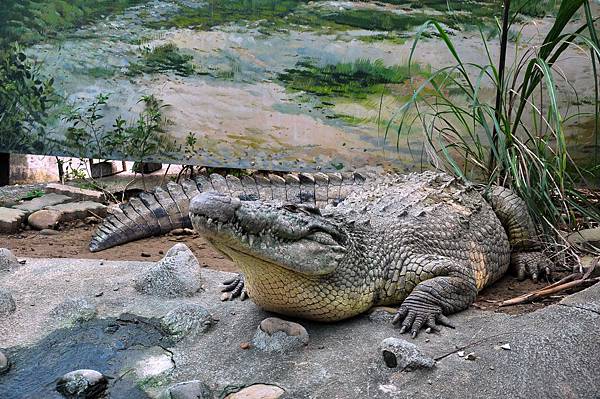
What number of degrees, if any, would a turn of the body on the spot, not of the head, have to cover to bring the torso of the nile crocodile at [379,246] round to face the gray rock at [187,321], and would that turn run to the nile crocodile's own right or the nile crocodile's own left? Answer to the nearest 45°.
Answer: approximately 45° to the nile crocodile's own right

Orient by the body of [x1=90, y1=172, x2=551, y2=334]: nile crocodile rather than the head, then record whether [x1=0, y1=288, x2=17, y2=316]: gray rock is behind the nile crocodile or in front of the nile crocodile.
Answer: in front

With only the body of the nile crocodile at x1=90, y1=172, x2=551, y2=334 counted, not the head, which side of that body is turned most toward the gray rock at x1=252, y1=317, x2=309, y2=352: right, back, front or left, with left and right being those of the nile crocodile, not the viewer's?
front

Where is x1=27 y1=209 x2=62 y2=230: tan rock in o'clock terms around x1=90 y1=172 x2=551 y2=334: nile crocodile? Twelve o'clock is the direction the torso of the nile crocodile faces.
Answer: The tan rock is roughly at 3 o'clock from the nile crocodile.

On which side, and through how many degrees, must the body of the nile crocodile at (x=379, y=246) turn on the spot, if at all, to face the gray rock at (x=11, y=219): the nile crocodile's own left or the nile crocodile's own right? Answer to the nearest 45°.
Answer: approximately 90° to the nile crocodile's own right

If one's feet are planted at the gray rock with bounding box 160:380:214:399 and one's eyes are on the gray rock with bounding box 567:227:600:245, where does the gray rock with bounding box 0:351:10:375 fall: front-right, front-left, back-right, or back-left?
back-left

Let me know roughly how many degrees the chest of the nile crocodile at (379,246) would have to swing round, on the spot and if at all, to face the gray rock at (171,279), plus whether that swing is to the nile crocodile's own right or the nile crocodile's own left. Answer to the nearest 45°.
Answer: approximately 45° to the nile crocodile's own right

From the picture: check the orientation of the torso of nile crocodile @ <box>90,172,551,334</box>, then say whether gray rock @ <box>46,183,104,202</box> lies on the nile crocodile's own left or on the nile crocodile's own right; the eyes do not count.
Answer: on the nile crocodile's own right

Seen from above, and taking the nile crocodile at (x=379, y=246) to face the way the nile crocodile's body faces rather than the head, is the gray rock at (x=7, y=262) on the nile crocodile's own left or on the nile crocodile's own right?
on the nile crocodile's own right

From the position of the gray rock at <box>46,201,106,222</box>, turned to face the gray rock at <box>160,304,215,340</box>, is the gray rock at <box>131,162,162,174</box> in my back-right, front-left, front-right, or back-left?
back-left

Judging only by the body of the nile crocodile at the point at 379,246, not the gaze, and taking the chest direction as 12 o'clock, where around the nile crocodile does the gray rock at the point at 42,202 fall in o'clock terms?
The gray rock is roughly at 3 o'clock from the nile crocodile.

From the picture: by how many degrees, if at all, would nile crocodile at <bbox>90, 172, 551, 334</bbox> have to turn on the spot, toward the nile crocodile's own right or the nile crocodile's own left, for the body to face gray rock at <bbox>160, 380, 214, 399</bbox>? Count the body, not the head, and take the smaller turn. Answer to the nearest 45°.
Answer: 0° — it already faces it

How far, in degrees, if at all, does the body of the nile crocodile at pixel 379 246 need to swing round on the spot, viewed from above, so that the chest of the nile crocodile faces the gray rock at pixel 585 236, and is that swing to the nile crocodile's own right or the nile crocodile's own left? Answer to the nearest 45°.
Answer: approximately 180°

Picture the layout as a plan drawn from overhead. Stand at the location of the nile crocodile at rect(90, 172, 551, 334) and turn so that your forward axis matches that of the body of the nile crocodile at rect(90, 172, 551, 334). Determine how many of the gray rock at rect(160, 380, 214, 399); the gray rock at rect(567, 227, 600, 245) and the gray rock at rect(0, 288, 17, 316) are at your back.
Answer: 1

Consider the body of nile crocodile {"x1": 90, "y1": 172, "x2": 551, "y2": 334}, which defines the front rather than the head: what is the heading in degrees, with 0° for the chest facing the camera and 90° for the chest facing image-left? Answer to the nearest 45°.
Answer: approximately 45°
